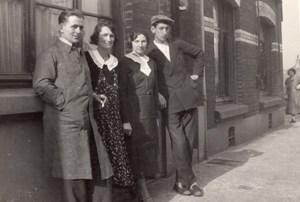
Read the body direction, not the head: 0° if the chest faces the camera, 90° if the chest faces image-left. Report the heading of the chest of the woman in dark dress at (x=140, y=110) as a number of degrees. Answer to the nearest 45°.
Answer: approximately 315°

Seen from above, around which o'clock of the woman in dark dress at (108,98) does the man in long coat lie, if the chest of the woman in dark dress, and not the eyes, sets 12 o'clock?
The man in long coat is roughly at 3 o'clock from the woman in dark dress.

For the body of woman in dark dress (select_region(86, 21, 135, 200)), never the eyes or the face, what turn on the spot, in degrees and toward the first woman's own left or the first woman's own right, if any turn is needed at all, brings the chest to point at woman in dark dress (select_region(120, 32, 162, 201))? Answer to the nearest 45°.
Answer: approximately 90° to the first woman's own left

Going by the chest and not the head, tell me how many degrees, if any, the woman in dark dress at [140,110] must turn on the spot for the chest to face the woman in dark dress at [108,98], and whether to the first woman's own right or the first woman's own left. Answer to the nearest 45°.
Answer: approximately 90° to the first woman's own right

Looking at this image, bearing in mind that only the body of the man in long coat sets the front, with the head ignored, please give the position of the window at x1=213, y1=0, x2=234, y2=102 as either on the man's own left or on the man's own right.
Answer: on the man's own left

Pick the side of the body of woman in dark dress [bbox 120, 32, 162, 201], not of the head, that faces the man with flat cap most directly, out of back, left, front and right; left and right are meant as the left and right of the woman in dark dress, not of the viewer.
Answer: left
